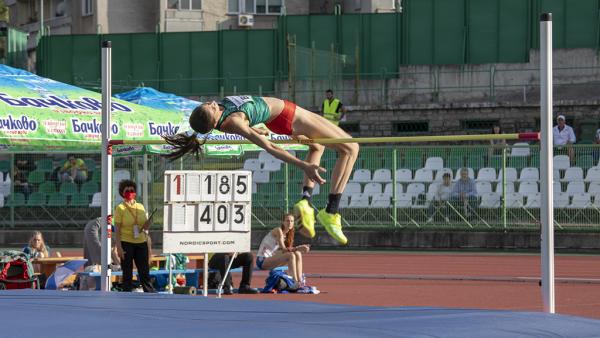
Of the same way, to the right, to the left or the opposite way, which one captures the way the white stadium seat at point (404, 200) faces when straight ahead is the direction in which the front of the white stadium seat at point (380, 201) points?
the same way

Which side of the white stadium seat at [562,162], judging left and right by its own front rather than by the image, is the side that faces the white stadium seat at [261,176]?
right

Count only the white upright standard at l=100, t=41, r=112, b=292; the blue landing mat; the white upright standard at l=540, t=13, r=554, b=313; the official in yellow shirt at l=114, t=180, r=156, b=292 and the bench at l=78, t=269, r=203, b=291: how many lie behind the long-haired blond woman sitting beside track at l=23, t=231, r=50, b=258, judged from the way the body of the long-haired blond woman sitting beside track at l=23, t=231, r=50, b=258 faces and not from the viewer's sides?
0

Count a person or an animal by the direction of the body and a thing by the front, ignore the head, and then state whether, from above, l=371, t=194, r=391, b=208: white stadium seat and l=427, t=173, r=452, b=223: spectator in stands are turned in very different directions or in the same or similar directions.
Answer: same or similar directions

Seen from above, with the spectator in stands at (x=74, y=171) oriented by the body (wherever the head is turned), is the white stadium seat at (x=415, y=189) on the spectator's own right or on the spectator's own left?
on the spectator's own left

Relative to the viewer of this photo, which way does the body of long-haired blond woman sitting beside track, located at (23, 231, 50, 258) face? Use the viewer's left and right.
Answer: facing the viewer

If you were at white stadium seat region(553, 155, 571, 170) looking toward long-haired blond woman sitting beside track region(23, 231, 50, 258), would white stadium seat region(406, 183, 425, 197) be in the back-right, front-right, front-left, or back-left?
front-right

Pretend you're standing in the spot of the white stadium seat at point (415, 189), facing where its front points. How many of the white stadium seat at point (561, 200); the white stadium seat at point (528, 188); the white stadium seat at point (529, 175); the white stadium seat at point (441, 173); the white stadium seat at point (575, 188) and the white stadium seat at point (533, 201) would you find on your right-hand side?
0

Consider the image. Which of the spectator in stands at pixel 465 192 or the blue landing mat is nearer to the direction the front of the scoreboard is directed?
the blue landing mat

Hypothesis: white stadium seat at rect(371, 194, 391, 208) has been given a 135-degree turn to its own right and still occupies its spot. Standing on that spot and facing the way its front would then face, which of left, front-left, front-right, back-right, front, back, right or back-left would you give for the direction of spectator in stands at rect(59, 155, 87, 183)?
front-left

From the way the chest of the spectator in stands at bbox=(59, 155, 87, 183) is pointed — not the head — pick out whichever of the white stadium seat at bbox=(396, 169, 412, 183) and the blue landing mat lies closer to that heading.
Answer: the blue landing mat

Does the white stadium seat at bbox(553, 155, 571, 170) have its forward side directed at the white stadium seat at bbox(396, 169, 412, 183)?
no

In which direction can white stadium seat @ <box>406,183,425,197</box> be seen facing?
toward the camera

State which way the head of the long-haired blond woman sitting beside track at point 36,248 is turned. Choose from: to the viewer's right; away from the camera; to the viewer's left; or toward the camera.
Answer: toward the camera

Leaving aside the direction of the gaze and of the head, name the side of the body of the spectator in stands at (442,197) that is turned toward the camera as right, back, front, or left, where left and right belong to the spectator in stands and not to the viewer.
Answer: front

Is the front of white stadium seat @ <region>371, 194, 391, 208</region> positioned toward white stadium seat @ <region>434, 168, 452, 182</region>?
no

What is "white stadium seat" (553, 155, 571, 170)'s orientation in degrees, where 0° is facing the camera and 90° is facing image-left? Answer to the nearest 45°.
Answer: approximately 0°

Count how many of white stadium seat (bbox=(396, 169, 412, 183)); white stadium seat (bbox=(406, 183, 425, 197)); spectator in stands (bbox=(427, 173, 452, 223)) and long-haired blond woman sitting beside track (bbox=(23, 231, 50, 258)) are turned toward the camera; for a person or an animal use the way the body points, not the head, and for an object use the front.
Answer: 4

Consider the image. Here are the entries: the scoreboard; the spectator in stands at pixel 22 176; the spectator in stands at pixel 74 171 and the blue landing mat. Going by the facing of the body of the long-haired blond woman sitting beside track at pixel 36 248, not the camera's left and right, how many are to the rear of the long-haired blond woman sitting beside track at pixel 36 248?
2

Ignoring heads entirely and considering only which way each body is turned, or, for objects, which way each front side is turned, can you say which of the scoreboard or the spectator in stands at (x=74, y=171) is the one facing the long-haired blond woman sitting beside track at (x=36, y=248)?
the spectator in stands at (x=74, y=171)
